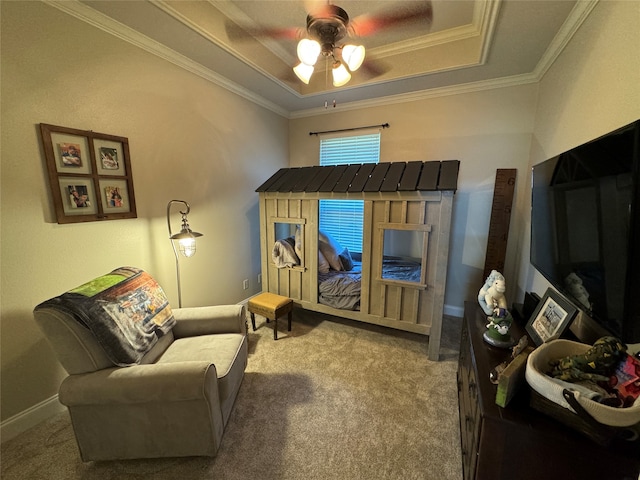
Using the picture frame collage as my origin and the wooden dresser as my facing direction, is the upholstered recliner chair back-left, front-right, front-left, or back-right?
front-right

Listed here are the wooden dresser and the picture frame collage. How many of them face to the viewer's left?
1

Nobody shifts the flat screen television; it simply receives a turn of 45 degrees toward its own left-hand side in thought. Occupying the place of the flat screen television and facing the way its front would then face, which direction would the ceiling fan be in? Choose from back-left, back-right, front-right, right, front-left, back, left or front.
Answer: right

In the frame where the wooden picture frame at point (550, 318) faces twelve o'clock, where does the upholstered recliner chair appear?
The upholstered recliner chair is roughly at 12 o'clock from the wooden picture frame.

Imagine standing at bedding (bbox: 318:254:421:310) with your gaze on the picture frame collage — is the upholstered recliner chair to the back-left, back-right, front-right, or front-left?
front-left

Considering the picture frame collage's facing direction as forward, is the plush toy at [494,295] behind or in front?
in front

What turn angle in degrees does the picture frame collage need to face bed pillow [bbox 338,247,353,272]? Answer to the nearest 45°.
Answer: approximately 45° to its left

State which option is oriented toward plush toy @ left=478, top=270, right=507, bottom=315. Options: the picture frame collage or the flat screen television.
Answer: the picture frame collage

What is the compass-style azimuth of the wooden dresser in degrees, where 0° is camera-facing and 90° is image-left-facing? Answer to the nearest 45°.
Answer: approximately 90°

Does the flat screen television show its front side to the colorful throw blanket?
yes

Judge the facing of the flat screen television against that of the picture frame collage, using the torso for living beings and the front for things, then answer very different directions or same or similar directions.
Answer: very different directions

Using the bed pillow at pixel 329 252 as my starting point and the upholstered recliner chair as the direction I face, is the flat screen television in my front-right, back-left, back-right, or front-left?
front-left

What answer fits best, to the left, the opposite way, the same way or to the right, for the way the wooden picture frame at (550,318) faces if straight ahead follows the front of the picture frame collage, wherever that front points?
the opposite way

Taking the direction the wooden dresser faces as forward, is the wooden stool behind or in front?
in front
